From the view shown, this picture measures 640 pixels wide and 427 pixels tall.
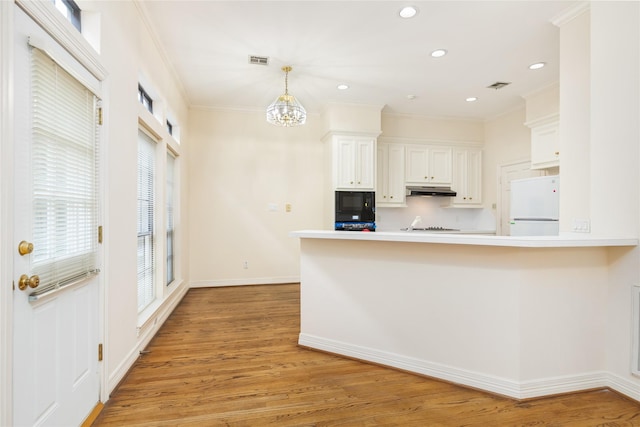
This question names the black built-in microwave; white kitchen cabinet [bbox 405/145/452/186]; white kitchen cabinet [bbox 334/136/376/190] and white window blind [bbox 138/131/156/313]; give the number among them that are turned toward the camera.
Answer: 3

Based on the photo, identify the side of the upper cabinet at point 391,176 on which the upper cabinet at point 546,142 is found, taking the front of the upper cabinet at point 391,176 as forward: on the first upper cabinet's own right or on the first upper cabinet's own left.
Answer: on the first upper cabinet's own left

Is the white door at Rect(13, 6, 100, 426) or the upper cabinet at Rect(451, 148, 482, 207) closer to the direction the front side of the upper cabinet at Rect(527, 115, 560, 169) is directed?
the white door

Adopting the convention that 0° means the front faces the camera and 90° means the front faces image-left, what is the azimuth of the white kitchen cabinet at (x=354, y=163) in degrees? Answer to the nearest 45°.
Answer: approximately 0°

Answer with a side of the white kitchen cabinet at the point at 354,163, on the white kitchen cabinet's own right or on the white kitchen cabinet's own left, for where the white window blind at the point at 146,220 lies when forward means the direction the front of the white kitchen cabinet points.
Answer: on the white kitchen cabinet's own right
